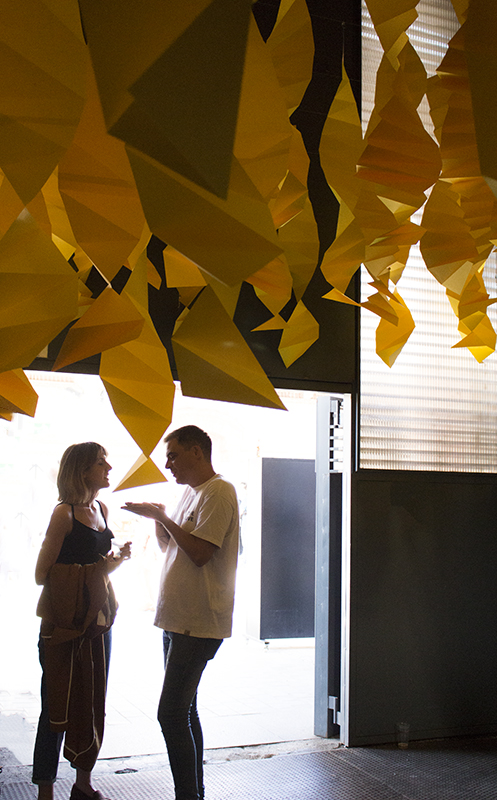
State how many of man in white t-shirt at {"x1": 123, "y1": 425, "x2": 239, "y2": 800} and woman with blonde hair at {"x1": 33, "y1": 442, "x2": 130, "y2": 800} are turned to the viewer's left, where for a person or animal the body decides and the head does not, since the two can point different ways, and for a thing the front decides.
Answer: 1

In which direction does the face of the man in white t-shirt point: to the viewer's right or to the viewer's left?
to the viewer's left

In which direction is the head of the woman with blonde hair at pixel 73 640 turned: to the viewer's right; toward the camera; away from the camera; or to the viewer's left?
to the viewer's right

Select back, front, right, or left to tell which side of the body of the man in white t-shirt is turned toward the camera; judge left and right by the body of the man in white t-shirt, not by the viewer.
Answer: left

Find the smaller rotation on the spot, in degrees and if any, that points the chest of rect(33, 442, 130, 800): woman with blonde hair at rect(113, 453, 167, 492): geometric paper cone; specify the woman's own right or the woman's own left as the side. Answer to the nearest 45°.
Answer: approximately 45° to the woman's own right

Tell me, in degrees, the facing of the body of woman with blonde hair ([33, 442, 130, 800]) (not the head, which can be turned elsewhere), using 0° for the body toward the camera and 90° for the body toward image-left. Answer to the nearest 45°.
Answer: approximately 315°

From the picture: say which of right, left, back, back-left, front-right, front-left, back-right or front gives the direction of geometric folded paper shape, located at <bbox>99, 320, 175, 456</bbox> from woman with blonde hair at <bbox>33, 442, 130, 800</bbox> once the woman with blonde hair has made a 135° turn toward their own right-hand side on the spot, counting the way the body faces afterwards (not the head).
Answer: left

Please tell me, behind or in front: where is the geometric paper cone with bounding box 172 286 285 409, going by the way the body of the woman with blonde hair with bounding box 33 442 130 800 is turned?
in front

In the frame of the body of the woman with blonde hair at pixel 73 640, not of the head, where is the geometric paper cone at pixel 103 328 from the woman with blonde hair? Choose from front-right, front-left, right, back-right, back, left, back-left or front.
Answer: front-right
